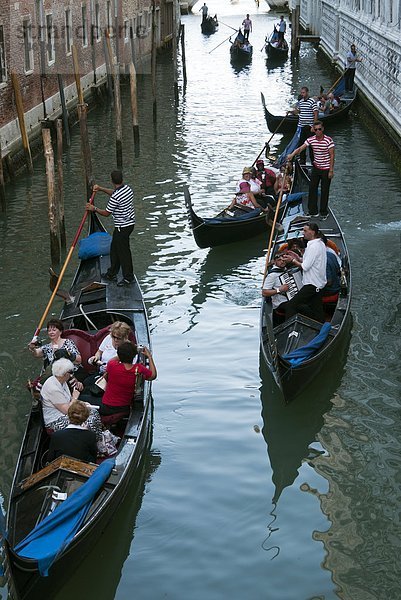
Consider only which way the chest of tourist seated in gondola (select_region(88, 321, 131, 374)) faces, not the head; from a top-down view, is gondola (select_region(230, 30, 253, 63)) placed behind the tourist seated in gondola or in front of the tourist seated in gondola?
behind

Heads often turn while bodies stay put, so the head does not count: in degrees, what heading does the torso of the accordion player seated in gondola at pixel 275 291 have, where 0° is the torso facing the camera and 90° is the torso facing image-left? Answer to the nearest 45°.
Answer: approximately 315°

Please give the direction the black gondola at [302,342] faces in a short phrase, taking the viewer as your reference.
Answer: facing the viewer

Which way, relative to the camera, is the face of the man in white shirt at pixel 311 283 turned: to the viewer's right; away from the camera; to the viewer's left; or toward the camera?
to the viewer's left

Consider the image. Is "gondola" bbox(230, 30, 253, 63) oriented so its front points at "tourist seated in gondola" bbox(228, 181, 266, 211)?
yes

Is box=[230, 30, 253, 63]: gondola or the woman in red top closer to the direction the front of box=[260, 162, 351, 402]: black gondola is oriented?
the woman in red top

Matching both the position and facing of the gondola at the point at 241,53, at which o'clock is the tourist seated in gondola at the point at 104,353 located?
The tourist seated in gondola is roughly at 12 o'clock from the gondola.

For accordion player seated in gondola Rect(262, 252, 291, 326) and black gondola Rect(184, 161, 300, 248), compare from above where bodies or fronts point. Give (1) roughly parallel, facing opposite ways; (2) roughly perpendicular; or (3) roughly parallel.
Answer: roughly perpendicular

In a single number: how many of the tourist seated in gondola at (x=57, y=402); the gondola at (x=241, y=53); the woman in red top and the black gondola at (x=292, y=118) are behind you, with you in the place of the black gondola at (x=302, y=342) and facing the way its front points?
2

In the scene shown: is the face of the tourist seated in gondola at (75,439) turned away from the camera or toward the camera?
away from the camera

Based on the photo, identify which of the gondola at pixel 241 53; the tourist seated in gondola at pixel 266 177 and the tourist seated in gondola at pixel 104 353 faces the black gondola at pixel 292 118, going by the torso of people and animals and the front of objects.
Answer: the gondola
